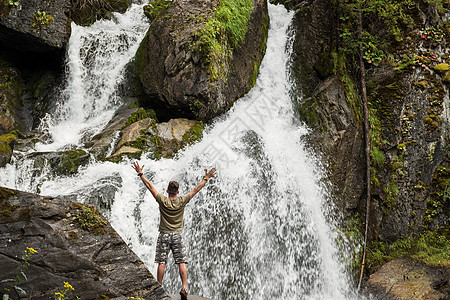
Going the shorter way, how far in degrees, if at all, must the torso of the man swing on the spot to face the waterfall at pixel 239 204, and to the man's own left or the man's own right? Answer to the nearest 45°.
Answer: approximately 45° to the man's own right

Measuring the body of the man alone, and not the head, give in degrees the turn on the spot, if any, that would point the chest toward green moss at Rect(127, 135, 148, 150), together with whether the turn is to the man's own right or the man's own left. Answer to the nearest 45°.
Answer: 0° — they already face it

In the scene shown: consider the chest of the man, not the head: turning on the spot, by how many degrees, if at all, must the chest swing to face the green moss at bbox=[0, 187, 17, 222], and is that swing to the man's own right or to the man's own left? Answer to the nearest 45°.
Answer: approximately 135° to the man's own left

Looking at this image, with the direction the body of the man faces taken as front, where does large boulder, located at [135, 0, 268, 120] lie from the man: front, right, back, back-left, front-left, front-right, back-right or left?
front-right

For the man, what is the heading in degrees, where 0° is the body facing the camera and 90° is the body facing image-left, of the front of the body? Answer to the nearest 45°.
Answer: approximately 180°

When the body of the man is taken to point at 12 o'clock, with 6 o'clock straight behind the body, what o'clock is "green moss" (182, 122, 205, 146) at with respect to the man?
The green moss is roughly at 1 o'clock from the man.
